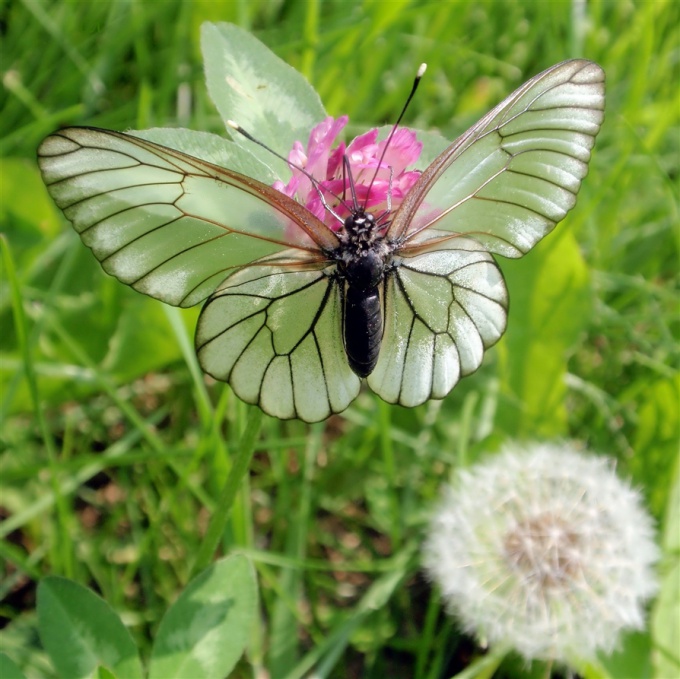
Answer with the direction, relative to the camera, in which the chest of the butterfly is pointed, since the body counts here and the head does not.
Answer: away from the camera

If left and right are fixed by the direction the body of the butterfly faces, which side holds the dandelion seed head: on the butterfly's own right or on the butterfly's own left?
on the butterfly's own right

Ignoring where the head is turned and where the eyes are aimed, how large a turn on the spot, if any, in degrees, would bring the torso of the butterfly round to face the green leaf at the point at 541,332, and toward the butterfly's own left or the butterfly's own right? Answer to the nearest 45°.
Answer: approximately 45° to the butterfly's own right
